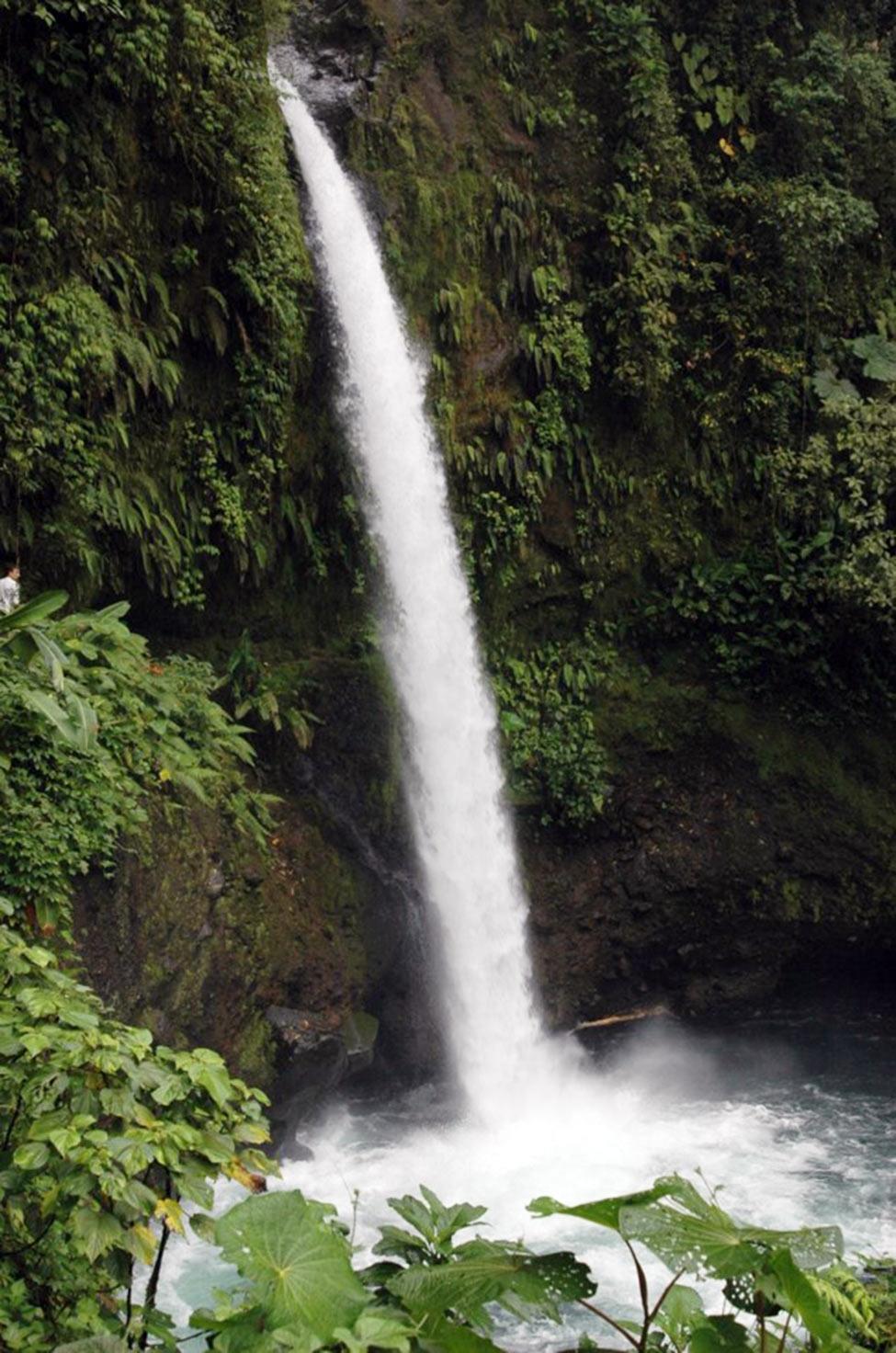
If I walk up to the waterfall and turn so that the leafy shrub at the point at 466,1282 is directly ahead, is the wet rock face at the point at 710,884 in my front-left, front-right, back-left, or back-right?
back-left

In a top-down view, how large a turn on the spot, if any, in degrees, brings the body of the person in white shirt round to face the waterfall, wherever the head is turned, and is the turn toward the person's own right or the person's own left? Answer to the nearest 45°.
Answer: approximately 45° to the person's own left

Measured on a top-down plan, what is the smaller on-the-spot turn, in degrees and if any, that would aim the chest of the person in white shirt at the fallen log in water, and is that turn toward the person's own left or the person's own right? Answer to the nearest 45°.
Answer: approximately 45° to the person's own left

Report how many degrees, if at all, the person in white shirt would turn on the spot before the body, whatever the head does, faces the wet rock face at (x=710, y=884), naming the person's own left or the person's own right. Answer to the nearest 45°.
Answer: approximately 45° to the person's own left
